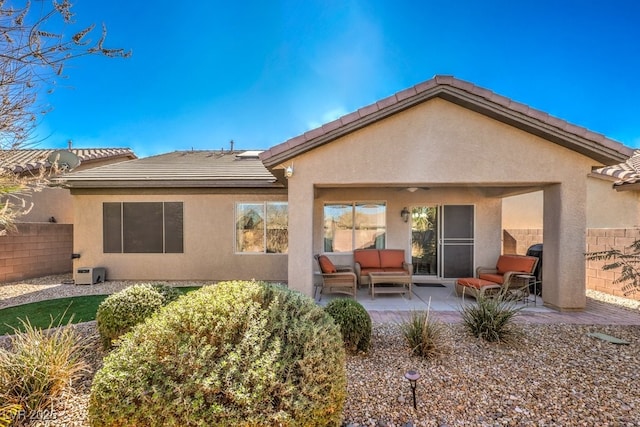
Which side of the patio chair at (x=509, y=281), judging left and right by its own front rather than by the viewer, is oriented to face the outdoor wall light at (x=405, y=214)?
right

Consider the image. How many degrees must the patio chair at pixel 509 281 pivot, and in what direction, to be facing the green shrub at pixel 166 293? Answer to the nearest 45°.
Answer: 0° — it already faces it

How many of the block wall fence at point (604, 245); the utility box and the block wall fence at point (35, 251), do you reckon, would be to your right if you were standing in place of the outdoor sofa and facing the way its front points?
2

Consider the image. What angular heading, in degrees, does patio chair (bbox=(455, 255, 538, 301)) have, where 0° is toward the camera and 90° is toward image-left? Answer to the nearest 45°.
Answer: approximately 45°

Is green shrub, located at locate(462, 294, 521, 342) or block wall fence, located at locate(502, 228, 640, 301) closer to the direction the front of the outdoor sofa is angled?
the green shrub

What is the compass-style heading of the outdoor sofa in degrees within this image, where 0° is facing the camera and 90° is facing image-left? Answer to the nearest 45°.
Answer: approximately 0°
